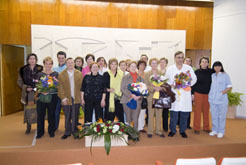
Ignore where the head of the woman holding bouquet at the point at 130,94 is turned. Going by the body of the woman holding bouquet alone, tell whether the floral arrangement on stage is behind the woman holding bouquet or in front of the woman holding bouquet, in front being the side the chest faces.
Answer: in front

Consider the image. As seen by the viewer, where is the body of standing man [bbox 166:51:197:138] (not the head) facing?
toward the camera

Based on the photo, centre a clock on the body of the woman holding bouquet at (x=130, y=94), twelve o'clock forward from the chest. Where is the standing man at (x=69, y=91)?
The standing man is roughly at 3 o'clock from the woman holding bouquet.

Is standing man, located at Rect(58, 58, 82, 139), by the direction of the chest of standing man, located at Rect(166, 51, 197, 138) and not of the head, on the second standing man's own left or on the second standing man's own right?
on the second standing man's own right

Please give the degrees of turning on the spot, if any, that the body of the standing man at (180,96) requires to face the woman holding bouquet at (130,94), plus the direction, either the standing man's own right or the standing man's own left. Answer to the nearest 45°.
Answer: approximately 45° to the standing man's own right

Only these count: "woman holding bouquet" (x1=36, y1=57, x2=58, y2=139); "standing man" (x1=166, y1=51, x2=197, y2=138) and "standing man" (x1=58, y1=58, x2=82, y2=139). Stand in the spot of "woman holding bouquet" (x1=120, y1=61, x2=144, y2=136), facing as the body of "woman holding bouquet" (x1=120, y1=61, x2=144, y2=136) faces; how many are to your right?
2

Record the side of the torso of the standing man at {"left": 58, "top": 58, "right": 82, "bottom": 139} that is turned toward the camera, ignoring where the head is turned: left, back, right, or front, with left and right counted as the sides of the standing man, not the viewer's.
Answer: front
